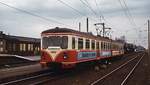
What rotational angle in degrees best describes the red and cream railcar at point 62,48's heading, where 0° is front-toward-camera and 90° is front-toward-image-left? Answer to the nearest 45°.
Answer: approximately 45°
